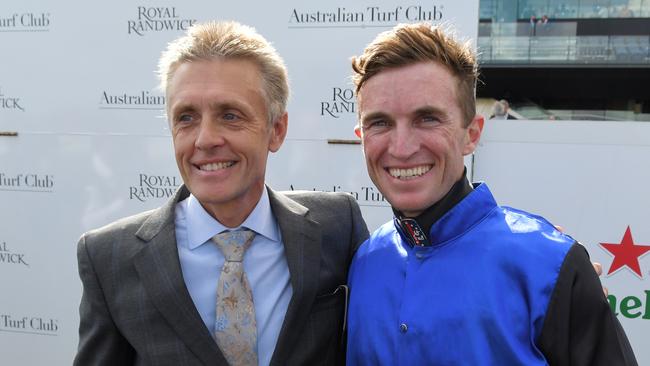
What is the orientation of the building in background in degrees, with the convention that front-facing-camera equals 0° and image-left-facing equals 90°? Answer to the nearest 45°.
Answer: approximately 0°
